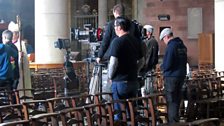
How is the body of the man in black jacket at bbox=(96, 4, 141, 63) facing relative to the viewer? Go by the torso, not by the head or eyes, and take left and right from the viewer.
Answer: facing away from the viewer and to the left of the viewer

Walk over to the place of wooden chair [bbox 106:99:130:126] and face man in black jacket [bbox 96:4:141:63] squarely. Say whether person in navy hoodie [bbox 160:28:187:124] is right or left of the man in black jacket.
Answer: right

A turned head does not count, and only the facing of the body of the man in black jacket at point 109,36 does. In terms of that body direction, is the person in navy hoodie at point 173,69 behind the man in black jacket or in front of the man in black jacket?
behind

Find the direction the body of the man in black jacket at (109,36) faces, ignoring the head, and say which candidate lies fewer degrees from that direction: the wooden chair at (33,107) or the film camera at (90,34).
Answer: the film camera
